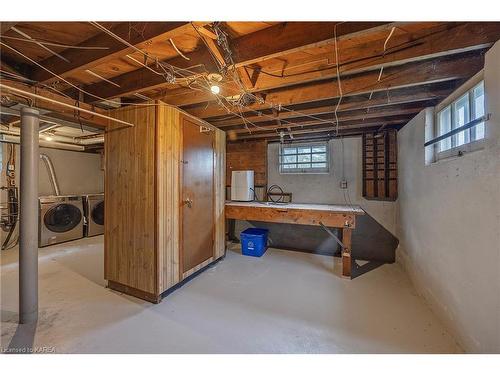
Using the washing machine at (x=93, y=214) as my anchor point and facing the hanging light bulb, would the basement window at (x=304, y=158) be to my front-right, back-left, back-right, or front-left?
front-left

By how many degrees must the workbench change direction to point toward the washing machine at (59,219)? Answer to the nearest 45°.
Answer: approximately 90° to its right

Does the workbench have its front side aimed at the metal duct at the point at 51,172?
no

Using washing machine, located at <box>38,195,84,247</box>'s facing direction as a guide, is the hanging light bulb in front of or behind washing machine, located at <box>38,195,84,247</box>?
in front

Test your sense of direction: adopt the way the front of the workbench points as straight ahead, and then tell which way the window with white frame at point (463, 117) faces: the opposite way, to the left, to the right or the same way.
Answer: to the right

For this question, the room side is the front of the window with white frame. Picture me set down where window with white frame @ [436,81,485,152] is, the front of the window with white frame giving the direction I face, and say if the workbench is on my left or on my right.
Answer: on my right

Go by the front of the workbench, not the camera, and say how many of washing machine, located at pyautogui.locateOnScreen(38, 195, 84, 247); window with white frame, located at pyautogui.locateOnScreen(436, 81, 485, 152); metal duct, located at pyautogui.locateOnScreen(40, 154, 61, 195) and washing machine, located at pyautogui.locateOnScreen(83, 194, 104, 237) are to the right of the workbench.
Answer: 3

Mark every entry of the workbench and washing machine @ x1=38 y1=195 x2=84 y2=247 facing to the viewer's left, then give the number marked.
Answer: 0

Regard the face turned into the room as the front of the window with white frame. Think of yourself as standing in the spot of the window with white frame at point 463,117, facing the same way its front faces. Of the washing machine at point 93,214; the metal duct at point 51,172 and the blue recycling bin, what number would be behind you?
0

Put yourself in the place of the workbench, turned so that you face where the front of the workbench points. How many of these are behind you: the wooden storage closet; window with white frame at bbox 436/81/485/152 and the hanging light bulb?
0

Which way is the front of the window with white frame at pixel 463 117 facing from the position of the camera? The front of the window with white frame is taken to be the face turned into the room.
facing the viewer and to the left of the viewer

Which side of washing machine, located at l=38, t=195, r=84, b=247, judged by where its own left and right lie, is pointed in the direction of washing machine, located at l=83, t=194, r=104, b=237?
left

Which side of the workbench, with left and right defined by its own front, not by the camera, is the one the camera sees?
front

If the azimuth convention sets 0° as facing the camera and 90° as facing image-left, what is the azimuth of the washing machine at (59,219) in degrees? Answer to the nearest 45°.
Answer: approximately 315°

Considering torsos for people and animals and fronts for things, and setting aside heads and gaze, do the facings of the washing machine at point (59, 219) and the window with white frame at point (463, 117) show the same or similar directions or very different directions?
very different directions

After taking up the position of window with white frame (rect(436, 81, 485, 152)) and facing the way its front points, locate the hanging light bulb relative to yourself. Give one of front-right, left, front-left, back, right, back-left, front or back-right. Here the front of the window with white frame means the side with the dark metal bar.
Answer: front
